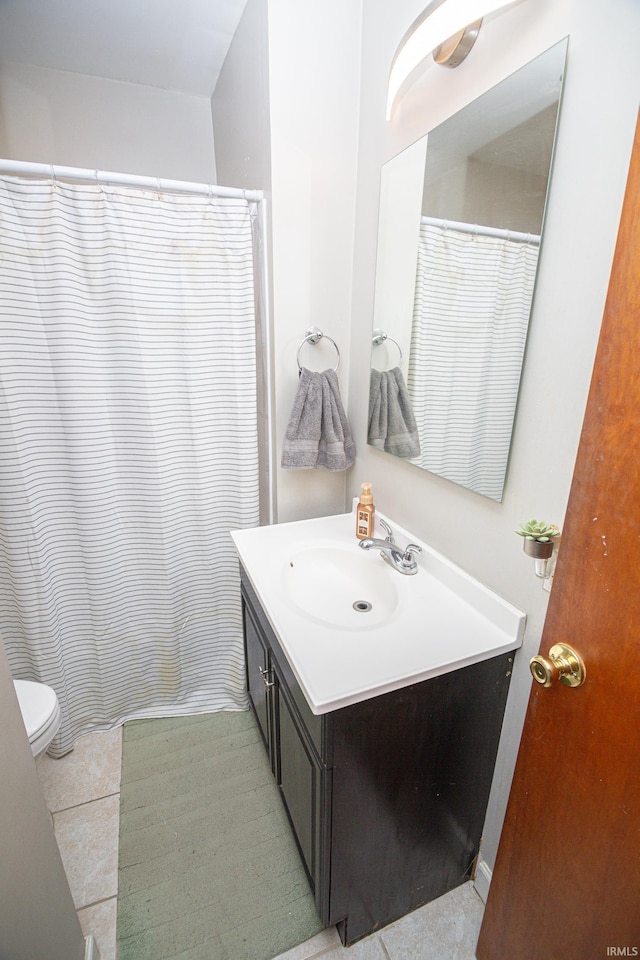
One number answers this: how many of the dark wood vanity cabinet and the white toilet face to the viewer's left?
1

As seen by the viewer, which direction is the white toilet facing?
to the viewer's right

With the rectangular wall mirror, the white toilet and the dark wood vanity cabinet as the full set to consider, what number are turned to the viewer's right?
1

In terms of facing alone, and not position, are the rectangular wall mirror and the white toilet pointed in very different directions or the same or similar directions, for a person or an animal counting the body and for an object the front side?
very different directions

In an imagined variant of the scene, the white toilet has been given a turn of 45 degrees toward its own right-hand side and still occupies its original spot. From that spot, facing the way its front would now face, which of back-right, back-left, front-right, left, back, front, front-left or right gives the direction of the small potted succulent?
front

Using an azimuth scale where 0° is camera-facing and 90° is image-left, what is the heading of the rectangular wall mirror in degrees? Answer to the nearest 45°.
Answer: approximately 45°

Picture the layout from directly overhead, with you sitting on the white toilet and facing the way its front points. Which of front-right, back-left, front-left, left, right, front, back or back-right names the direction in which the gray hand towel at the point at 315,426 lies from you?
front

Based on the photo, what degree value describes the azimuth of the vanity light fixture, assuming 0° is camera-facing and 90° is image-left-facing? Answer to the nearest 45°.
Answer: approximately 45°

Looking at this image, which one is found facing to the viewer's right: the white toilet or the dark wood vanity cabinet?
the white toilet

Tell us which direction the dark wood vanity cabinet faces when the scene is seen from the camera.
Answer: facing to the left of the viewer
